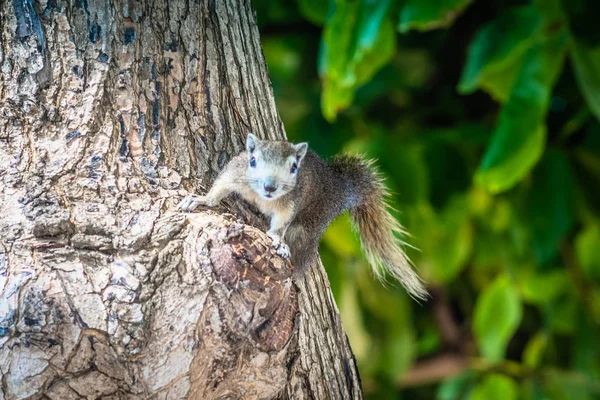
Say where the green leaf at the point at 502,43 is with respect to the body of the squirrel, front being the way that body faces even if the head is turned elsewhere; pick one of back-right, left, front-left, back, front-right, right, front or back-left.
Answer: back

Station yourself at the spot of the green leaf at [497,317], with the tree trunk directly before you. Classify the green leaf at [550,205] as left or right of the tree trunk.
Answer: left

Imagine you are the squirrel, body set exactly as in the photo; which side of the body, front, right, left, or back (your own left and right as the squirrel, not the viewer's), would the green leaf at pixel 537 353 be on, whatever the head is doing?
back

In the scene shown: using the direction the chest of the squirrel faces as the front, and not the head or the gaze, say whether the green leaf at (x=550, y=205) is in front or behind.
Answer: behind

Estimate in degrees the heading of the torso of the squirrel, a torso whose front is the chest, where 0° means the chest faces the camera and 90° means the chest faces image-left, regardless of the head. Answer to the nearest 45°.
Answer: approximately 45°

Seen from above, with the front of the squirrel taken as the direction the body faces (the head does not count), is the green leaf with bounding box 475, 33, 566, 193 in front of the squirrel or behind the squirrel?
behind

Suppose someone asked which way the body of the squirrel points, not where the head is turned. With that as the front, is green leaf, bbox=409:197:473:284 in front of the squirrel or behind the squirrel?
behind
